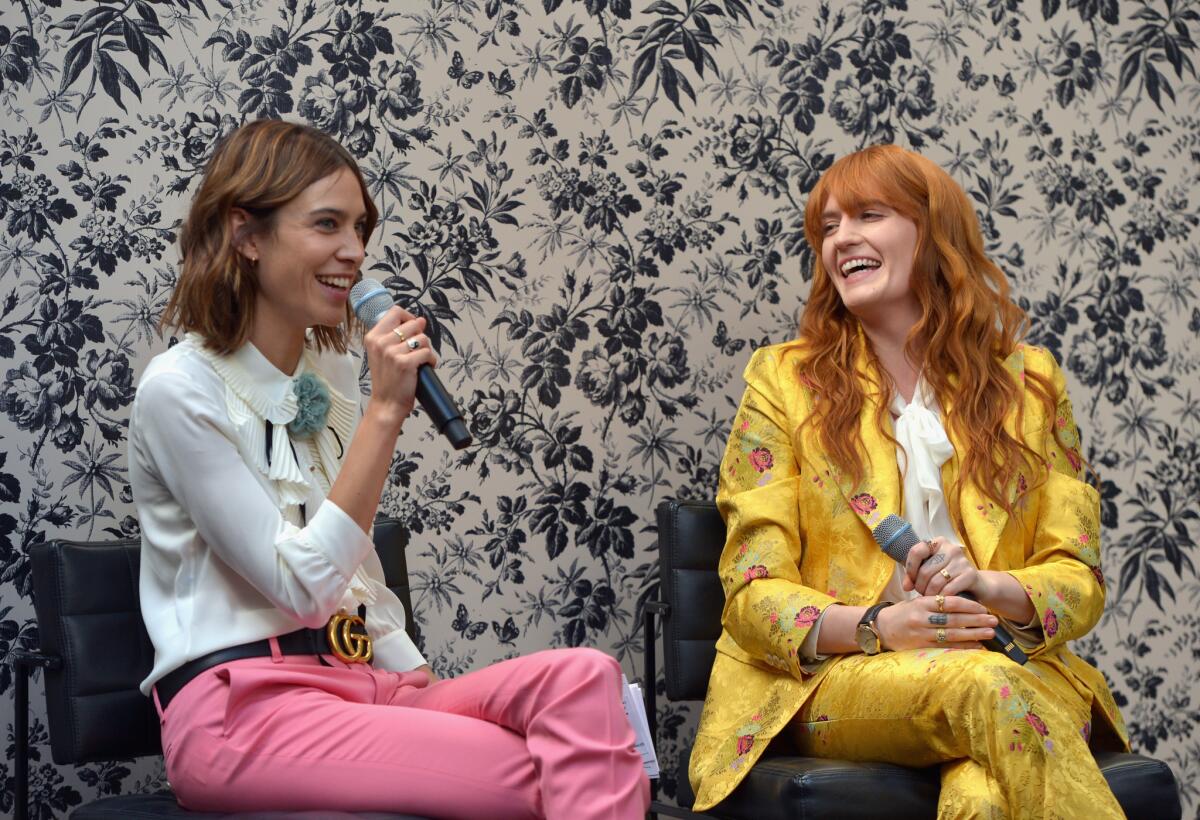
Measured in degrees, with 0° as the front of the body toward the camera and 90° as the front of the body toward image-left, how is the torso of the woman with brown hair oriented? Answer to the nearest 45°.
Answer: approximately 315°
